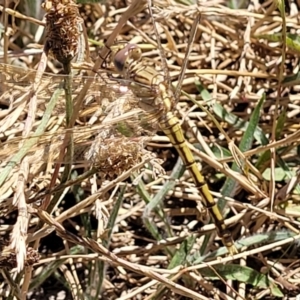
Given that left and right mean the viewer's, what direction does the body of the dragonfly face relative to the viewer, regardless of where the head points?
facing away from the viewer and to the left of the viewer
